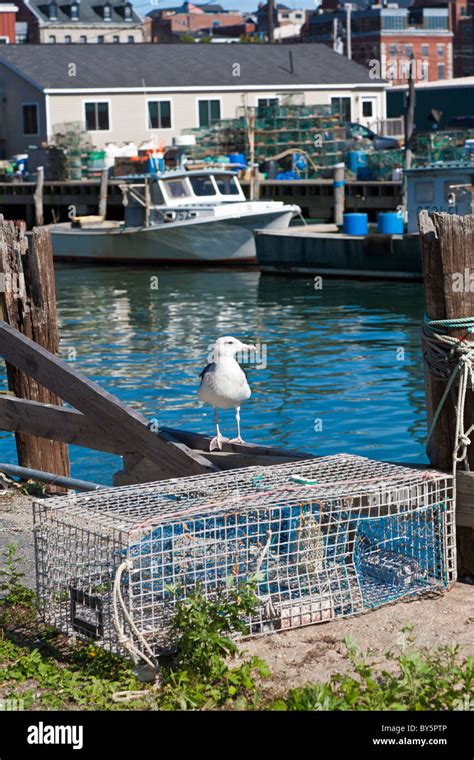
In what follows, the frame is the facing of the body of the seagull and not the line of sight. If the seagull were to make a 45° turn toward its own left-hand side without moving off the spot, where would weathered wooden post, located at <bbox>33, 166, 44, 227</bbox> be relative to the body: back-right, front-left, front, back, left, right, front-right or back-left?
left

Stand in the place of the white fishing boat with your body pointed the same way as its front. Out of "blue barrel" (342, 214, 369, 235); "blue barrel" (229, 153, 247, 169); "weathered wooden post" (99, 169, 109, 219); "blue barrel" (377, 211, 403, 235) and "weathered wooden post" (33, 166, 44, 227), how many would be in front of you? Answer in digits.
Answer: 2

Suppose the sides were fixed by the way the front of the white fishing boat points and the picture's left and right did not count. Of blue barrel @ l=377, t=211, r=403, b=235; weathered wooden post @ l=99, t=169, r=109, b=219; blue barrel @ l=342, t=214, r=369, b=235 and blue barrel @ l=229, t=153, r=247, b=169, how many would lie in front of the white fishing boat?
2

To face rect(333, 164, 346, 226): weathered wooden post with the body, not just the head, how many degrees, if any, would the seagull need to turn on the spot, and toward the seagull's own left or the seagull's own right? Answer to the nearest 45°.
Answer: approximately 135° to the seagull's own left

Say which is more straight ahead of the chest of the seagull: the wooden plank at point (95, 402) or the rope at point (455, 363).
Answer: the rope

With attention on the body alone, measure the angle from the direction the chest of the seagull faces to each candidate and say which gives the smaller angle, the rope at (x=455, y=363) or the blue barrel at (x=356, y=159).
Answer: the rope

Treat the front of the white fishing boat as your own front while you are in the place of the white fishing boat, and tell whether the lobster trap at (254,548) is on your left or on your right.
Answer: on your right

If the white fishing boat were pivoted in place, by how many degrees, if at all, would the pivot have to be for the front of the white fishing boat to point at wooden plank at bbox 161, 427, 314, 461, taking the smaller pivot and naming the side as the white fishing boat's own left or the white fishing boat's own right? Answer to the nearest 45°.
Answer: approximately 45° to the white fishing boat's own right

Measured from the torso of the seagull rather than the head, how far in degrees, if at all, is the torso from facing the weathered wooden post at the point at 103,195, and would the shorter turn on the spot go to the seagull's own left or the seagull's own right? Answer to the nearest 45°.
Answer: approximately 135° to the seagull's own left

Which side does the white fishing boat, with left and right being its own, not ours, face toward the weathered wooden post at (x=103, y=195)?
back

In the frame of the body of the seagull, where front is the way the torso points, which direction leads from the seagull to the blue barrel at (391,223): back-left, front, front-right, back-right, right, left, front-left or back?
back-left

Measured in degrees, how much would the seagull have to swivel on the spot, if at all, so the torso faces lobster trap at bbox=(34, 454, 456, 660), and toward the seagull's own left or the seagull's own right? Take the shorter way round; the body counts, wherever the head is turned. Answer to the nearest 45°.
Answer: approximately 45° to the seagull's own right

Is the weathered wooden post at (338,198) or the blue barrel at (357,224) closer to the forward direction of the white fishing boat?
the blue barrel

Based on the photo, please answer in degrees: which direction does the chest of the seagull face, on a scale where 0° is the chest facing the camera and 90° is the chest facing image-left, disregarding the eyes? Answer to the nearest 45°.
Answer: approximately 315°

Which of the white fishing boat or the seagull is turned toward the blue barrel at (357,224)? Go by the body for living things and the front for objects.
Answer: the white fishing boat
